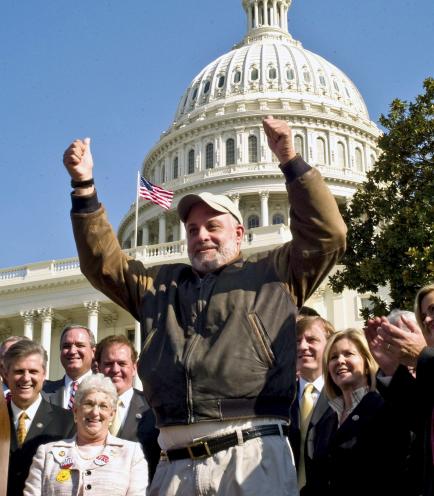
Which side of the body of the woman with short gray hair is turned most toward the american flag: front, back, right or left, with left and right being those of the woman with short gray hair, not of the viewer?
back

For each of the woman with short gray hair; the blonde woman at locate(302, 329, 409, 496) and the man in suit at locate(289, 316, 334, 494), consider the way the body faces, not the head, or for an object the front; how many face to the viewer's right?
0

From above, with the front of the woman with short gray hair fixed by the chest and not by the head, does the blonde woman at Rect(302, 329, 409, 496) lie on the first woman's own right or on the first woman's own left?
on the first woman's own left

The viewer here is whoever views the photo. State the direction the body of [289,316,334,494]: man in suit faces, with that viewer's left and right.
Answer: facing the viewer and to the left of the viewer

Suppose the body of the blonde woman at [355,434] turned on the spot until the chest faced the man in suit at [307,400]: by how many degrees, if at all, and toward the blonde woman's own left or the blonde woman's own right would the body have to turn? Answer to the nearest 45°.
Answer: approximately 135° to the blonde woman's own right

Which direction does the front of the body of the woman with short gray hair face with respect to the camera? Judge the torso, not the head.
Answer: toward the camera

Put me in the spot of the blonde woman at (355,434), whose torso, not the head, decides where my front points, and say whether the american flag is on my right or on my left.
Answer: on my right

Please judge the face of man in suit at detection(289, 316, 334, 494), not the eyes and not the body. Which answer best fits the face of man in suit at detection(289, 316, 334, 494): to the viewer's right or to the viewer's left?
to the viewer's left

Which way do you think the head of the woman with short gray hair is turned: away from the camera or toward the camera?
toward the camera

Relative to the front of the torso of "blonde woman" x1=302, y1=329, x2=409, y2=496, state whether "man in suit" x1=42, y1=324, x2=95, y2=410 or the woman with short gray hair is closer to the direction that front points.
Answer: the woman with short gray hair

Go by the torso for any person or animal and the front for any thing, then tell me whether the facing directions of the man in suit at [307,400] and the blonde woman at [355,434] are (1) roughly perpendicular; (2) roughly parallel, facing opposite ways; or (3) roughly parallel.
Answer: roughly parallel

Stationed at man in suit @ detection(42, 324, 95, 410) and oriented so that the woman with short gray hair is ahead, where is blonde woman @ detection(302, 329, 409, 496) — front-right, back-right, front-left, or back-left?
front-left

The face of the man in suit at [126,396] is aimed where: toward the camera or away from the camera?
toward the camera

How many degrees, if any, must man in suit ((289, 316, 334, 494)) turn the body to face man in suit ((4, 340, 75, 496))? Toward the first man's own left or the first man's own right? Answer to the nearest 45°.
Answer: approximately 45° to the first man's own right

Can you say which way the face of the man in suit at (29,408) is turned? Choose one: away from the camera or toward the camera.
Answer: toward the camera
